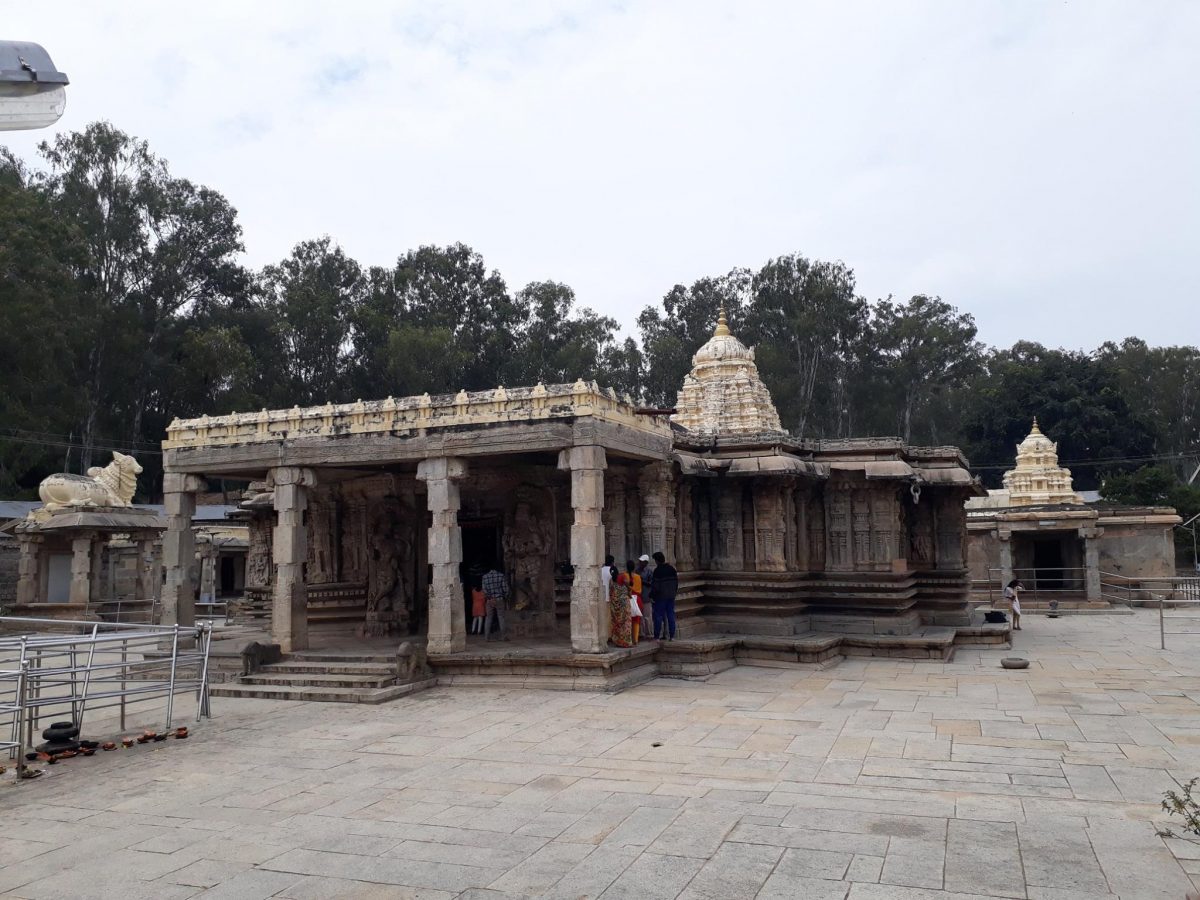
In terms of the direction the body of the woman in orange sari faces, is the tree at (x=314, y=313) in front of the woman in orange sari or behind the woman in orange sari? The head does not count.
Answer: in front

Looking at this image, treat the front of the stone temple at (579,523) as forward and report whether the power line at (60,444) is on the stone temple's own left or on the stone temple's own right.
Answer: on the stone temple's own right

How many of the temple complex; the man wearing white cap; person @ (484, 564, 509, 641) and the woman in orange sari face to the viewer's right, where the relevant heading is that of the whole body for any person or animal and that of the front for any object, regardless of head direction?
0

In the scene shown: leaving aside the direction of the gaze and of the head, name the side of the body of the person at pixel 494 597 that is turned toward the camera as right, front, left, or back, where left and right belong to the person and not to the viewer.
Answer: back

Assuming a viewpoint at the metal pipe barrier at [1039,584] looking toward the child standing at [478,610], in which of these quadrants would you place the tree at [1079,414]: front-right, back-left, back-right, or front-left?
back-right

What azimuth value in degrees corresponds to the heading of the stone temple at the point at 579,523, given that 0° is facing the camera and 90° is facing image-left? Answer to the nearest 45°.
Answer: approximately 45°

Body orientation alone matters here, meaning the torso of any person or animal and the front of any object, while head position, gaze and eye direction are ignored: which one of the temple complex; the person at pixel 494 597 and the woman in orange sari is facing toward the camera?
the temple complex

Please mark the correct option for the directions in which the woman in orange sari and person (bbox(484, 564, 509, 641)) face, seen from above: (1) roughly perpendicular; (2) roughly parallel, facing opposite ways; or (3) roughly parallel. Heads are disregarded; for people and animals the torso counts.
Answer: roughly parallel

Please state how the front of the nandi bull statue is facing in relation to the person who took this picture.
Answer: facing to the right of the viewer

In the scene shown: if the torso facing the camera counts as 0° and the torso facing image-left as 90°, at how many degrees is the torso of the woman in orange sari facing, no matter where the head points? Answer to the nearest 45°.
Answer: approximately 180°

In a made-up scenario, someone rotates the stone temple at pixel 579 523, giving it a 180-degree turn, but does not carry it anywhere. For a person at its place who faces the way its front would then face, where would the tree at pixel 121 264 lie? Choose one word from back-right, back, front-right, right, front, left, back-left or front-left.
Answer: left

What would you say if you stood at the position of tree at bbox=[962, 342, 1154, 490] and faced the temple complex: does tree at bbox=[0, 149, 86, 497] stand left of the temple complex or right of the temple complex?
right

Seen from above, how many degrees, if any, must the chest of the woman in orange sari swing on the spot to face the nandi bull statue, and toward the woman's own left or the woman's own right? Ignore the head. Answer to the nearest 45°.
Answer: approximately 45° to the woman's own left

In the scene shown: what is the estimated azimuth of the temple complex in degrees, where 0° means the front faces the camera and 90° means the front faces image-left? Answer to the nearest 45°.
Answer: approximately 0°

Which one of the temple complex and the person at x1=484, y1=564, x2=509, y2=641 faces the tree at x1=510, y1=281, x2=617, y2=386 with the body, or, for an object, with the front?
the person
